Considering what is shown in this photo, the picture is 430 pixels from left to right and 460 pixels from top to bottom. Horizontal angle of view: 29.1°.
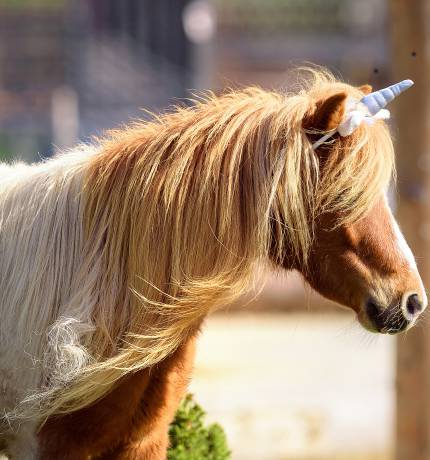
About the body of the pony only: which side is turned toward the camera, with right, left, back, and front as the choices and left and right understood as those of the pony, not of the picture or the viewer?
right

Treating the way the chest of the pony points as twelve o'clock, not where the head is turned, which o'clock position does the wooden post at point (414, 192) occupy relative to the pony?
The wooden post is roughly at 10 o'clock from the pony.
